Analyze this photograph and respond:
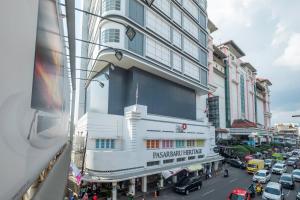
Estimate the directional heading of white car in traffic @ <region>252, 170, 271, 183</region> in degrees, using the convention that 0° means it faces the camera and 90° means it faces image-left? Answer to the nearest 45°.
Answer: approximately 45°

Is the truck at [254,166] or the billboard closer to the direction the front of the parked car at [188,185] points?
the billboard

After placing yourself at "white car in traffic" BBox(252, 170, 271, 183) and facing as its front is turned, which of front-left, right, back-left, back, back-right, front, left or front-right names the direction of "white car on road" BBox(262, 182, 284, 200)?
front-left

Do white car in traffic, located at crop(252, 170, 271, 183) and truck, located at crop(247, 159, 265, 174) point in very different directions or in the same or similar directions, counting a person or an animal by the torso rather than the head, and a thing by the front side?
same or similar directions

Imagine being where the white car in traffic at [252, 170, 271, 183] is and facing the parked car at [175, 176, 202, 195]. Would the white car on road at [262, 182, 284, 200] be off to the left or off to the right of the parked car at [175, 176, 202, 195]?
left

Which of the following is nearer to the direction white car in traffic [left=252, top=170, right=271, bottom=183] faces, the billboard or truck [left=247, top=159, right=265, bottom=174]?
the billboard

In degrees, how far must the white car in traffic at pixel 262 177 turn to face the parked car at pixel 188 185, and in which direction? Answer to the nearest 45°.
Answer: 0° — it already faces it

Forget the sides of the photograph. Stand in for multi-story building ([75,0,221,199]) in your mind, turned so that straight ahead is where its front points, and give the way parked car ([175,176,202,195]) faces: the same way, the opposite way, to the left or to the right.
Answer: to the right

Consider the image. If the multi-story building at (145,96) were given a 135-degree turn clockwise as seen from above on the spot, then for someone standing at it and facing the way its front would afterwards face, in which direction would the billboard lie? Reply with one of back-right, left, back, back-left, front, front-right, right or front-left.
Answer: left

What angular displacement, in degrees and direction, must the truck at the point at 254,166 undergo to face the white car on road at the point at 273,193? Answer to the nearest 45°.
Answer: approximately 45° to its left

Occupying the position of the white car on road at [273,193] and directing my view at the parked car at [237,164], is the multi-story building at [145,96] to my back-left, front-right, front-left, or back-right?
front-left

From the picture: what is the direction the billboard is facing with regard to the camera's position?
facing the viewer and to the right of the viewer

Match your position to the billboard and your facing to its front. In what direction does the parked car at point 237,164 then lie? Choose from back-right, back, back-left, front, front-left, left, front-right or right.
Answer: left

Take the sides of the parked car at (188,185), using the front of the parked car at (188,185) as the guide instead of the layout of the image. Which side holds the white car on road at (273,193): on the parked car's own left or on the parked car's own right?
on the parked car's own left

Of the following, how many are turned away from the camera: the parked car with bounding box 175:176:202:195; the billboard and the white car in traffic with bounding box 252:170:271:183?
0

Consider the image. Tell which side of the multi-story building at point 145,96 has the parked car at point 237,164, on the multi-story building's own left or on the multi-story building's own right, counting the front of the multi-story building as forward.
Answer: on the multi-story building's own left

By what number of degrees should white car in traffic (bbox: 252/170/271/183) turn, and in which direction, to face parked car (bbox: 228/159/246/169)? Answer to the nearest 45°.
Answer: approximately 135° to its right

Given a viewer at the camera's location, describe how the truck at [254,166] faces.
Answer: facing the viewer and to the left of the viewer
